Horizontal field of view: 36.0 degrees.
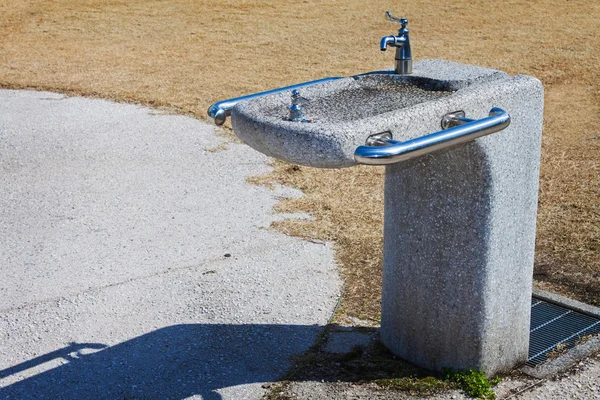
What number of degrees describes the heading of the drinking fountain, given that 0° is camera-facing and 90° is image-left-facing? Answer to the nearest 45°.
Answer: approximately 45°
